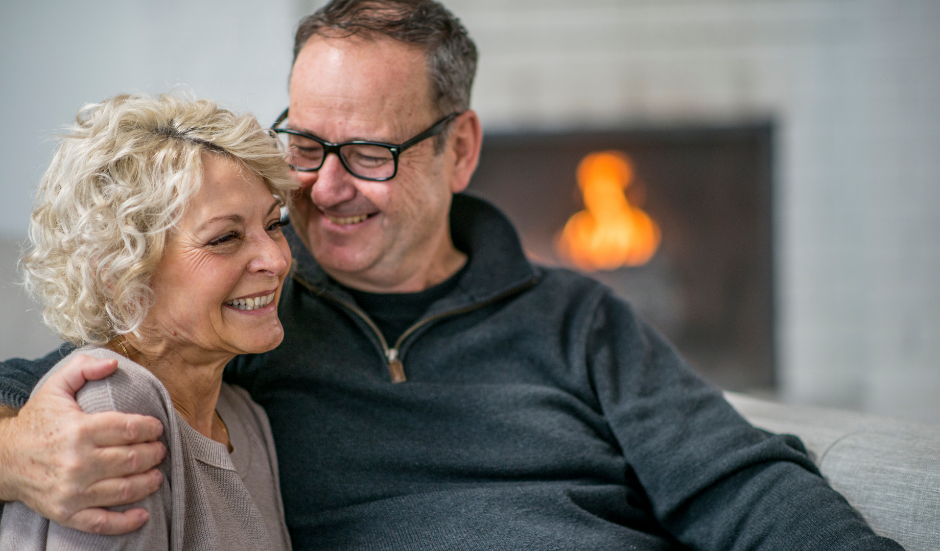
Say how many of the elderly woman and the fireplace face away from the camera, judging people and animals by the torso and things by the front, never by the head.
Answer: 0

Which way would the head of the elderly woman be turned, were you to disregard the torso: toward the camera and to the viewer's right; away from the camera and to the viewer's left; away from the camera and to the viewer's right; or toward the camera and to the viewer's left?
toward the camera and to the viewer's right

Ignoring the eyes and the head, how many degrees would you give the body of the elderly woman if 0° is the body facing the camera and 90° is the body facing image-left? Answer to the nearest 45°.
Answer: approximately 315°

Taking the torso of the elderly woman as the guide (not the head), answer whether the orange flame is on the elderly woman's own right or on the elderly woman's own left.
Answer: on the elderly woman's own left

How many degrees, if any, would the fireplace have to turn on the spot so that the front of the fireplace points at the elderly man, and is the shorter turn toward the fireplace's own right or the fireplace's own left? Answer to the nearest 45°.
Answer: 0° — it already faces them

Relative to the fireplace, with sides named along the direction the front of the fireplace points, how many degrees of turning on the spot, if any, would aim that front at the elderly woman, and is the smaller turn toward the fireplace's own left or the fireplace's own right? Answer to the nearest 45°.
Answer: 0° — it already faces them

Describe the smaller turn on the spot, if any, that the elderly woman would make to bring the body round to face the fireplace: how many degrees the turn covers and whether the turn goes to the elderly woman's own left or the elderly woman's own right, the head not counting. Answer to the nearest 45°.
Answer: approximately 90° to the elderly woman's own left
